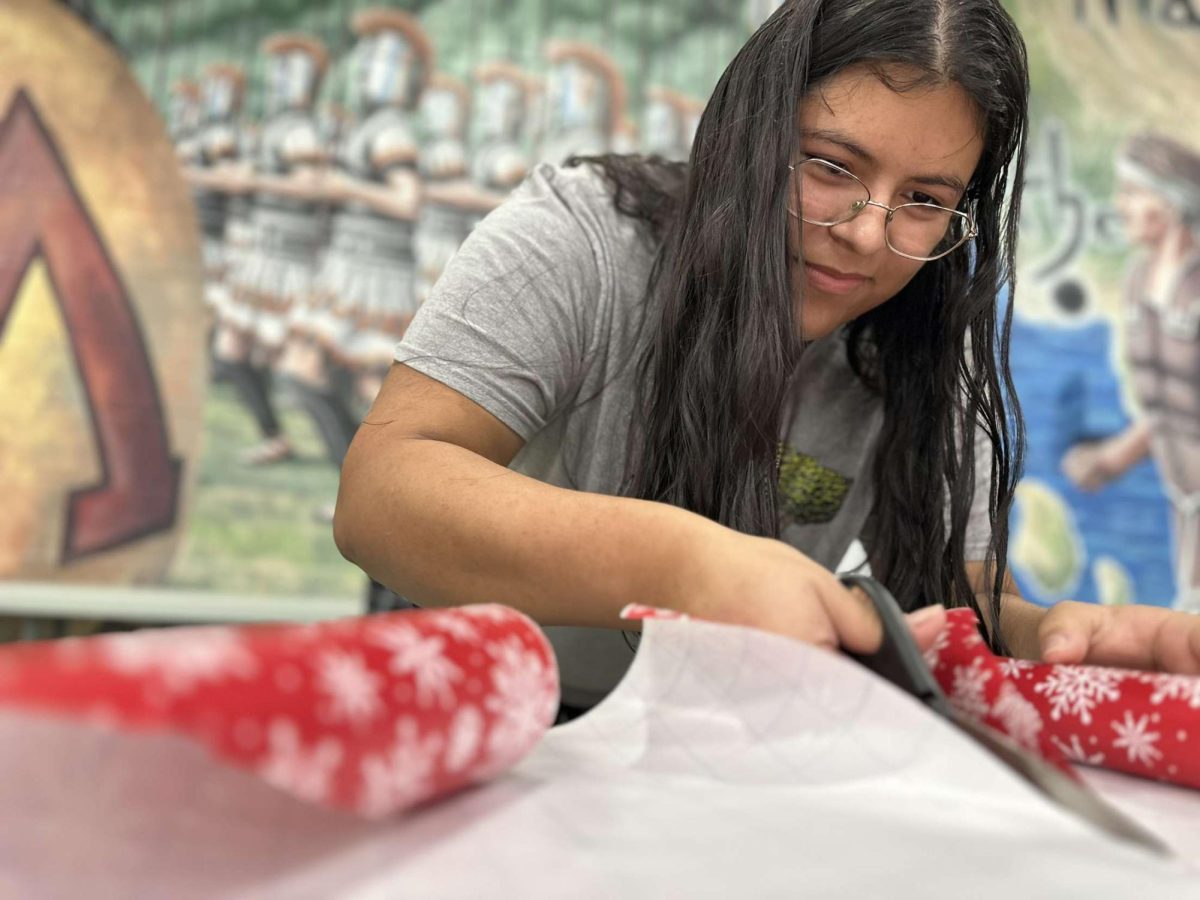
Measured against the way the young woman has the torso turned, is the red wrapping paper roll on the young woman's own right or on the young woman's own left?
on the young woman's own right

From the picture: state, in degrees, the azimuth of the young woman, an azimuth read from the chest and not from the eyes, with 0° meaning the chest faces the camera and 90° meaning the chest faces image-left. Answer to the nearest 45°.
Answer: approximately 315°
